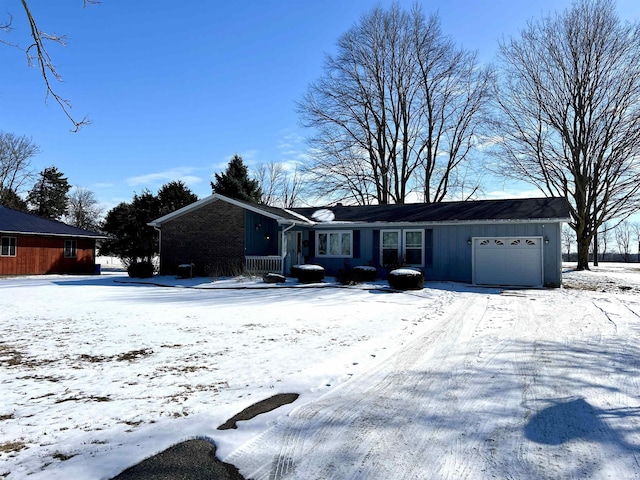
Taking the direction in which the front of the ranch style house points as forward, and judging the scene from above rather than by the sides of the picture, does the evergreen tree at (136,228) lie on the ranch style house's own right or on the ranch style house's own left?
on the ranch style house's own right

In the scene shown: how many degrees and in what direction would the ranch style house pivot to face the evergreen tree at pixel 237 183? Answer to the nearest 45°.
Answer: approximately 135° to its right

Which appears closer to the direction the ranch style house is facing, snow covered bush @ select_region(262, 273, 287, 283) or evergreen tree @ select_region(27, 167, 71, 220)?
the snow covered bush

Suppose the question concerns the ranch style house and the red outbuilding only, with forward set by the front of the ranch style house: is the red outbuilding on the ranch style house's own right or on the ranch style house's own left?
on the ranch style house's own right

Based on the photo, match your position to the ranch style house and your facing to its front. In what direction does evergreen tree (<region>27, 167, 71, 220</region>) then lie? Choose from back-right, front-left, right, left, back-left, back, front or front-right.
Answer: back-right

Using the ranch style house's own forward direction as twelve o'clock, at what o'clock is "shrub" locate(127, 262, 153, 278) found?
The shrub is roughly at 3 o'clock from the ranch style house.

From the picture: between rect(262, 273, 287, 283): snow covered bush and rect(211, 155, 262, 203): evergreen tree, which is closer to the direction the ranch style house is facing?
the snow covered bush

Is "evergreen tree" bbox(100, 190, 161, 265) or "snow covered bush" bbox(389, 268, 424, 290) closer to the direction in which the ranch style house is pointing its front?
the snow covered bush

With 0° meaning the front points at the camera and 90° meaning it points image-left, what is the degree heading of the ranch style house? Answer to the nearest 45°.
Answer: approximately 0°

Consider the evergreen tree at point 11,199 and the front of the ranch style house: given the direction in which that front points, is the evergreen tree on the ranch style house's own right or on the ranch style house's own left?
on the ranch style house's own right

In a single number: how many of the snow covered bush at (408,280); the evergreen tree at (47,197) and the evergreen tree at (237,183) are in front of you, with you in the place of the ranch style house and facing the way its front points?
1
